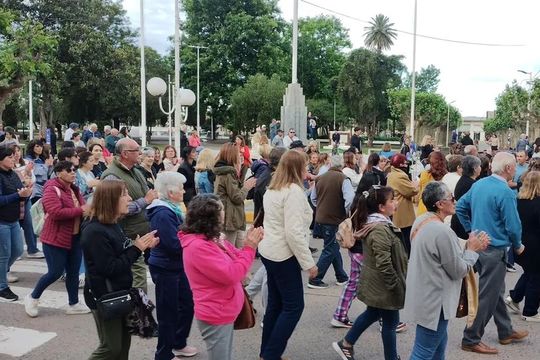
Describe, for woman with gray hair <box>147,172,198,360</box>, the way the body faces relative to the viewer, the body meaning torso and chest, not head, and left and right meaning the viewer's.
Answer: facing to the right of the viewer

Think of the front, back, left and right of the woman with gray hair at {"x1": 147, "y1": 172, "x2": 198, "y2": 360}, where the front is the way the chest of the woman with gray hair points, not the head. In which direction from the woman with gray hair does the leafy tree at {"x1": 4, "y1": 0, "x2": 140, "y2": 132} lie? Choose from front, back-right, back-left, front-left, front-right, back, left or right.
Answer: left

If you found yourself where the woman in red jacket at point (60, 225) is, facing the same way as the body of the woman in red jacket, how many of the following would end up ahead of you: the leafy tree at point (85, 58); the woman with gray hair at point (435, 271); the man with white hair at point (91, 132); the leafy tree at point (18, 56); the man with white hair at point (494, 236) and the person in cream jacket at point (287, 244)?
3

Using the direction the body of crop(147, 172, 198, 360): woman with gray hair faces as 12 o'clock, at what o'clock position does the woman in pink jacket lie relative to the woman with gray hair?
The woman in pink jacket is roughly at 2 o'clock from the woman with gray hair.

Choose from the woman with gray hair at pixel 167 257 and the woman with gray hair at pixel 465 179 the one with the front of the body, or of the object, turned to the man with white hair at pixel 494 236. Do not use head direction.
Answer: the woman with gray hair at pixel 167 257

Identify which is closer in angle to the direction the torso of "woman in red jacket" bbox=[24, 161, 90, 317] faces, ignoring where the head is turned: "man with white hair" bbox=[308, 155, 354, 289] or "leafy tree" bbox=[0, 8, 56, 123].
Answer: the man with white hair

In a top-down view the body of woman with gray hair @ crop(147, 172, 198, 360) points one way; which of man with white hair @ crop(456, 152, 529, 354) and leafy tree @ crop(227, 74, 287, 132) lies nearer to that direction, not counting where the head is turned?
the man with white hair
